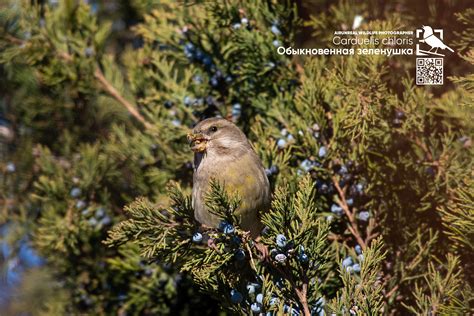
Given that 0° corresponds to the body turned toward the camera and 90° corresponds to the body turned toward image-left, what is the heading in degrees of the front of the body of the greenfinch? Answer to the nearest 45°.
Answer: approximately 45°
